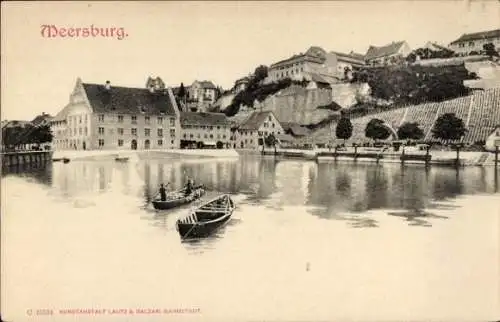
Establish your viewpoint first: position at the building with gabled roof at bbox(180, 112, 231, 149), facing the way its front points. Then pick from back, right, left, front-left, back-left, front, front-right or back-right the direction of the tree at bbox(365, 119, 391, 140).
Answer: left

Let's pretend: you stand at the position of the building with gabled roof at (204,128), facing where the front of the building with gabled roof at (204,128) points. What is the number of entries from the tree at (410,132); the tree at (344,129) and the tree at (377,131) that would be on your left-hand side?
3

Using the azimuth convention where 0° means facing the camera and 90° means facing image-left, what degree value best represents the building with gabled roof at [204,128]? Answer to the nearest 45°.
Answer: approximately 0°
